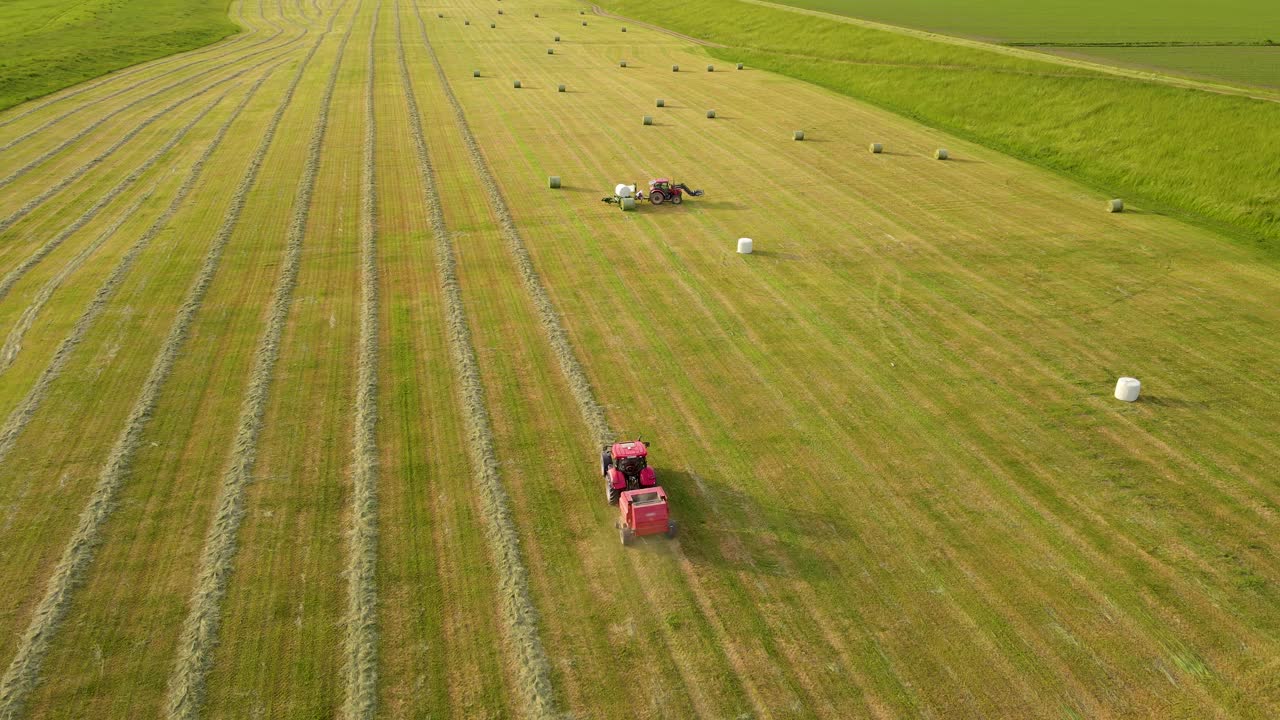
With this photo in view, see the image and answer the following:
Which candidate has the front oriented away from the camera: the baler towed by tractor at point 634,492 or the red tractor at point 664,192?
the baler towed by tractor

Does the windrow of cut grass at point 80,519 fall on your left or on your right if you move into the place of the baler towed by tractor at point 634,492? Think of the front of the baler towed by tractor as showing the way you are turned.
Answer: on your left

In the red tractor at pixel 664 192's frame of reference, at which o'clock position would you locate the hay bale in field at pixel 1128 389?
The hay bale in field is roughly at 2 o'clock from the red tractor.

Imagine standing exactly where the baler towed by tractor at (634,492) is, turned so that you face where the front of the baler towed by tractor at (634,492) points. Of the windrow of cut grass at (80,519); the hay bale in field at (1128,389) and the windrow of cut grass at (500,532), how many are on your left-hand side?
2

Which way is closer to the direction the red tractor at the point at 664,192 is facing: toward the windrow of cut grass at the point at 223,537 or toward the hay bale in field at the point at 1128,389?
the hay bale in field

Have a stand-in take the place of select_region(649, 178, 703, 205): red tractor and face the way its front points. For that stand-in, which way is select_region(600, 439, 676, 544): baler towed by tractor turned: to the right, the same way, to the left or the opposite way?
to the left

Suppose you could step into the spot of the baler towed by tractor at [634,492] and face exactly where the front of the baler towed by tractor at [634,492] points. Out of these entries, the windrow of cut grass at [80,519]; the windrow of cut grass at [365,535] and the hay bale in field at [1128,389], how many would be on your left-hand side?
2

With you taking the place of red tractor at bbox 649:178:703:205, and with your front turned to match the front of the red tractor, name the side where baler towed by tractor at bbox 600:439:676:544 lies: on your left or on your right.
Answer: on your right

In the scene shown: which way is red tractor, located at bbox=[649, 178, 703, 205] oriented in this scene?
to the viewer's right

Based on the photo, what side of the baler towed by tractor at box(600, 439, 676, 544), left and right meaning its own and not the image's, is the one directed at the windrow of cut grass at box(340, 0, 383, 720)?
left

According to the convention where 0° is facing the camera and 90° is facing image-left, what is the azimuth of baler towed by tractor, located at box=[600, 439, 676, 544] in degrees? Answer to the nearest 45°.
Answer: approximately 180°
